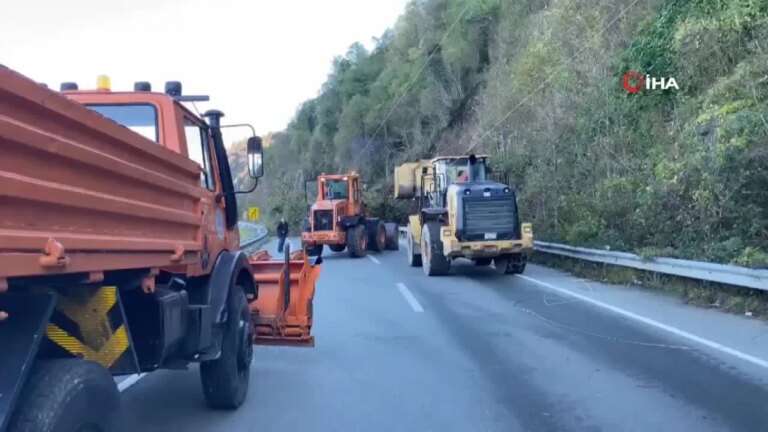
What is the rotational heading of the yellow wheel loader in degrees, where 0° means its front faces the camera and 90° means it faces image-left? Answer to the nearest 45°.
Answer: approximately 135°

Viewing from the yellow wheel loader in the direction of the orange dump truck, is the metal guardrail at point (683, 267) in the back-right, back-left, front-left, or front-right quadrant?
front-left

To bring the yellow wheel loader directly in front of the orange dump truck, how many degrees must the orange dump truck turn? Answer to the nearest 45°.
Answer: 0° — it already faces it

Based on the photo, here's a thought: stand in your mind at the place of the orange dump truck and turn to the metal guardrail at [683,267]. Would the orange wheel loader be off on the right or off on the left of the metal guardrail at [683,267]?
left

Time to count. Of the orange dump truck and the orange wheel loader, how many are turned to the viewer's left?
0

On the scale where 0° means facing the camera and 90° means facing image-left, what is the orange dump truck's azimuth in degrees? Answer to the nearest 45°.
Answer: approximately 225°

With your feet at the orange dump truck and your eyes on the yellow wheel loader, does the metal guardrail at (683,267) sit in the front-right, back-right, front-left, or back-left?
front-right

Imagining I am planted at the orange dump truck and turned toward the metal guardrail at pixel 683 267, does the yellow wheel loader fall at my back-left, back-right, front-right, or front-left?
front-left
